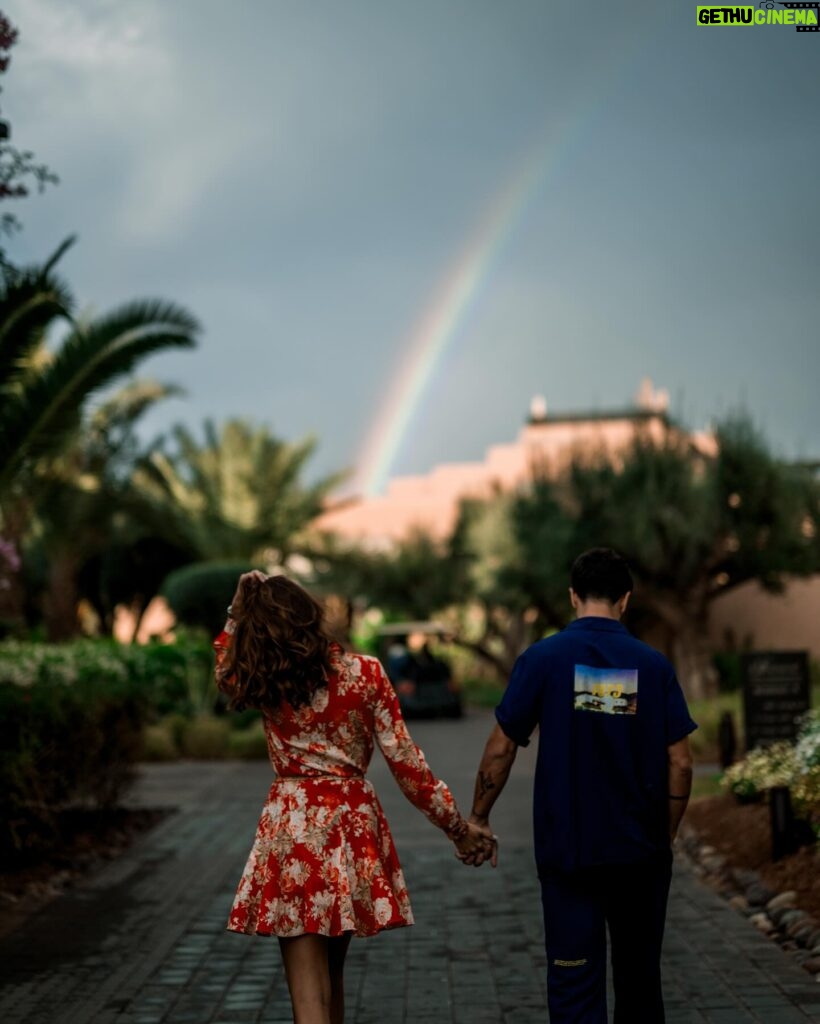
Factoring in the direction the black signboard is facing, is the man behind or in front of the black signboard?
in front

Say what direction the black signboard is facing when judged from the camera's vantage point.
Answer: facing the viewer

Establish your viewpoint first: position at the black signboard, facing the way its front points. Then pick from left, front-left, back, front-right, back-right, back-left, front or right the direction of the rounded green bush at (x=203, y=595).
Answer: back-right

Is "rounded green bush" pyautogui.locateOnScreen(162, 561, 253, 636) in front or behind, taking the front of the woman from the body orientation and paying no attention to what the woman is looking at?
in front

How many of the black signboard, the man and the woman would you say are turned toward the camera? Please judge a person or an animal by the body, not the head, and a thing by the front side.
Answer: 1

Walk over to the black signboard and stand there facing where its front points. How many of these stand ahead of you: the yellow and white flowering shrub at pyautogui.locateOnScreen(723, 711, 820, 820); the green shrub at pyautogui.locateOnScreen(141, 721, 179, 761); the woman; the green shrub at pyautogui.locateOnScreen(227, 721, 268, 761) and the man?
3

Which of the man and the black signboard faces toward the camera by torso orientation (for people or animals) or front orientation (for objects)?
the black signboard

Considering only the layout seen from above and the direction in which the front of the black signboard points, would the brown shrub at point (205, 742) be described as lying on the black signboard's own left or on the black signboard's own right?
on the black signboard's own right

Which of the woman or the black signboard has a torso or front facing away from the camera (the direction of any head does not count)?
the woman

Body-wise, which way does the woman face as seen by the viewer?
away from the camera

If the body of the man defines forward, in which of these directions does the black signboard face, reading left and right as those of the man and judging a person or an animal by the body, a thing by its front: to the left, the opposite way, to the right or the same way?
the opposite way

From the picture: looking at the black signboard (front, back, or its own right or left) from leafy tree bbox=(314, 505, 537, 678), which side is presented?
back

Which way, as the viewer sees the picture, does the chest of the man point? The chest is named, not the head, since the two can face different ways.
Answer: away from the camera

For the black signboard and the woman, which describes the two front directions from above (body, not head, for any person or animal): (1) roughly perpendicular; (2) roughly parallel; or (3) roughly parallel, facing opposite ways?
roughly parallel, facing opposite ways

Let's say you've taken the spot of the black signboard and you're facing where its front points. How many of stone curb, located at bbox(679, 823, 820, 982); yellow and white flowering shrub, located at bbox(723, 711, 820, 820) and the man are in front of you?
3

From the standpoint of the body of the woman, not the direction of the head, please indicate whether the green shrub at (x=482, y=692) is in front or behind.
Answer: in front

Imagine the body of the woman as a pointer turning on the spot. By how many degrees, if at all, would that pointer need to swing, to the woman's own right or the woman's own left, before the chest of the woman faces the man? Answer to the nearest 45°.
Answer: approximately 90° to the woman's own right

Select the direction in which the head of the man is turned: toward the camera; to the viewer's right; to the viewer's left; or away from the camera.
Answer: away from the camera

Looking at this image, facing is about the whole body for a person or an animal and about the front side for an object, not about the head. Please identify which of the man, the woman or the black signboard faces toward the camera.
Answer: the black signboard
